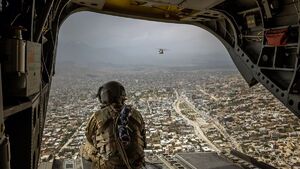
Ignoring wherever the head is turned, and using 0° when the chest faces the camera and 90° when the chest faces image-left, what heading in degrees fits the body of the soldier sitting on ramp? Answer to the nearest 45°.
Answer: approximately 180°
